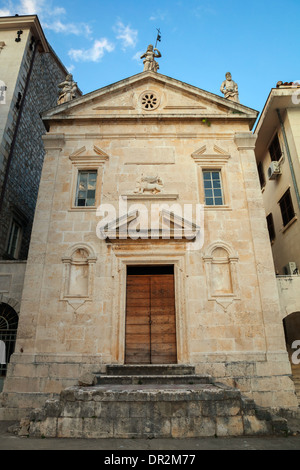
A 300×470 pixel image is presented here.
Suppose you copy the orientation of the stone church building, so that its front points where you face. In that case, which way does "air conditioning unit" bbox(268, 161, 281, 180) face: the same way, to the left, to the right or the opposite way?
to the right

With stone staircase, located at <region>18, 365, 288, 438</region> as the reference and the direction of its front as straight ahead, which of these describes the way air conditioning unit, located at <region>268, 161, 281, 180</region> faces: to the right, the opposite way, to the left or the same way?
to the right

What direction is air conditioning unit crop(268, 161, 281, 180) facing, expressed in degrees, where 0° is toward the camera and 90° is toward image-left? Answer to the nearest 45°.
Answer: approximately 45°

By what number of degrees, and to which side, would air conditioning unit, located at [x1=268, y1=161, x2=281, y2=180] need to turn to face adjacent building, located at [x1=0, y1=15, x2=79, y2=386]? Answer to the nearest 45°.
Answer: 0° — it already faces it

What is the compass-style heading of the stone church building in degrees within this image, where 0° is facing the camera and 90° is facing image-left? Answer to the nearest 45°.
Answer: approximately 0°

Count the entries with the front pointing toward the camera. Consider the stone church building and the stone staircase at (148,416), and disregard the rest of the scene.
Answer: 2

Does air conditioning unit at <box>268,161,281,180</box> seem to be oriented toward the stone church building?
yes
